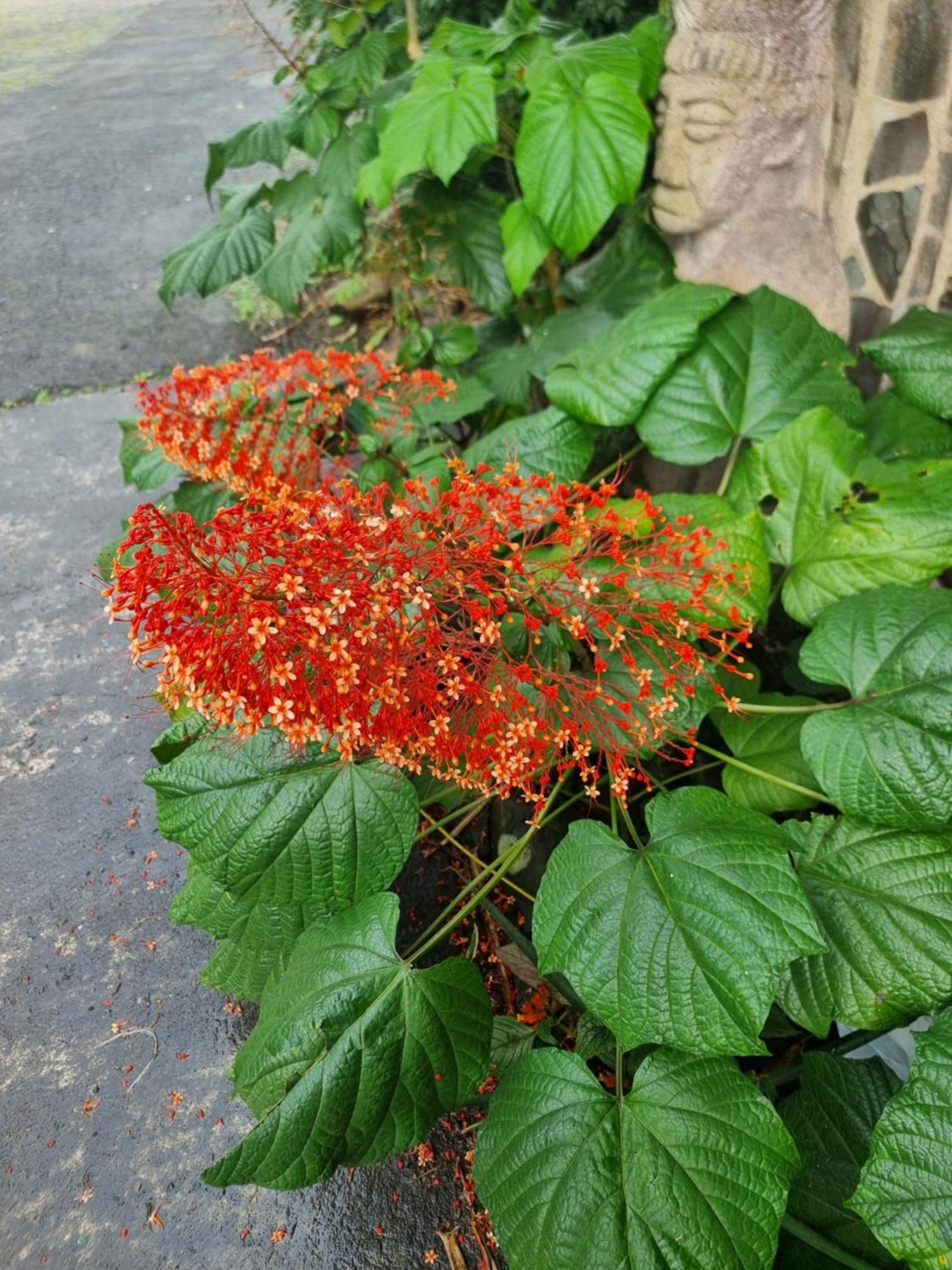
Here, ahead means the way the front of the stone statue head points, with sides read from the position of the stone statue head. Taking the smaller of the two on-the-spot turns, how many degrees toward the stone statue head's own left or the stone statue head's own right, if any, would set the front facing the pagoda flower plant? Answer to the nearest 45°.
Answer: approximately 45° to the stone statue head's own left

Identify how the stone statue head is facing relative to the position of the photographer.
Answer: facing the viewer and to the left of the viewer
